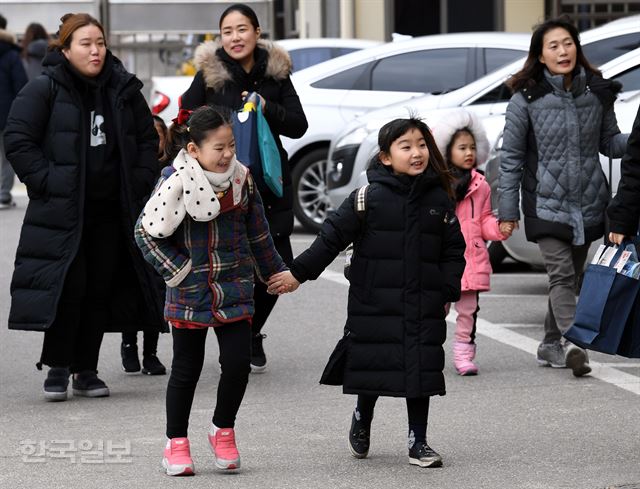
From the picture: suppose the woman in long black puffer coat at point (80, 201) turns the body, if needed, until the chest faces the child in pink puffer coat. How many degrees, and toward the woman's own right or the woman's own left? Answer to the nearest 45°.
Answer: approximately 45° to the woman's own left

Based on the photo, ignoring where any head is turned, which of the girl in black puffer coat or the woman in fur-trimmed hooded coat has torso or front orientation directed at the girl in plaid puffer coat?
the woman in fur-trimmed hooded coat

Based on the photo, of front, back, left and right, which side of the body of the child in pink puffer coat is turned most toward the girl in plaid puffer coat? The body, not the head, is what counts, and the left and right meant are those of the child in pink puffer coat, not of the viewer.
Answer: front

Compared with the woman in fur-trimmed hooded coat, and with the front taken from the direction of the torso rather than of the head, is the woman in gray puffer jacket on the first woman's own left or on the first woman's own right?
on the first woman's own left

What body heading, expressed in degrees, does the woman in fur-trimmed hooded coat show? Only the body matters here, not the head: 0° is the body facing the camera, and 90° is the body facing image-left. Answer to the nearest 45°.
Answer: approximately 0°

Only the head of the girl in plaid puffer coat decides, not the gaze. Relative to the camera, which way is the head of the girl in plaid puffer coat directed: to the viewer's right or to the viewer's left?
to the viewer's right

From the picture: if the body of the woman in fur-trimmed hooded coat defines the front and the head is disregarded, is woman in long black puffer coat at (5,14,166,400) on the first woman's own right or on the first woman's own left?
on the first woman's own right

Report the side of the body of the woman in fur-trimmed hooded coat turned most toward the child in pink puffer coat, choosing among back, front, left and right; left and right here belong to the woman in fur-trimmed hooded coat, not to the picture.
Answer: left

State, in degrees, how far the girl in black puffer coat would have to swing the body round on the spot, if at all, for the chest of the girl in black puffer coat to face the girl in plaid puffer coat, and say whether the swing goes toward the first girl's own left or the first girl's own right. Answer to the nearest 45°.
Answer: approximately 135° to the first girl's own right

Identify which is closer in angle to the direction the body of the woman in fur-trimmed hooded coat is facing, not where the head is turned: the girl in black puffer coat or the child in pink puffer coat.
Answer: the girl in black puffer coat
